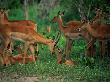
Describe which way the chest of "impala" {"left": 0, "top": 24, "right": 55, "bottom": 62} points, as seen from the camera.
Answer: to the viewer's right
